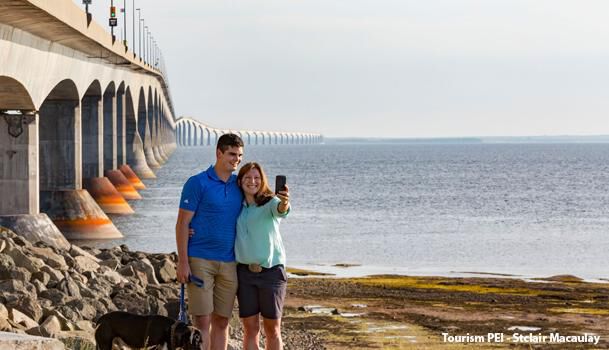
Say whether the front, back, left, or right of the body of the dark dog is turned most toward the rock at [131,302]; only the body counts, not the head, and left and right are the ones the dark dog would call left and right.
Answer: left

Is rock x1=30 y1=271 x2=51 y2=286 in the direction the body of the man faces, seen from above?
no

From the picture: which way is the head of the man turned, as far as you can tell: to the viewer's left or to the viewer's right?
to the viewer's right

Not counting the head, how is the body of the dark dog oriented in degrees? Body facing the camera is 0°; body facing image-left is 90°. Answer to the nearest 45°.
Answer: approximately 270°

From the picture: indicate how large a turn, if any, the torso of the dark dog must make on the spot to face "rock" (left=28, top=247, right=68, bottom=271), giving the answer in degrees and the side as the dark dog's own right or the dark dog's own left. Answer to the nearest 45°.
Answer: approximately 90° to the dark dog's own left

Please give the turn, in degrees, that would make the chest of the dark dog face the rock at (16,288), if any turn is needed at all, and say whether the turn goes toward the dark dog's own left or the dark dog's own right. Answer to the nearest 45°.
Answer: approximately 90° to the dark dog's own left

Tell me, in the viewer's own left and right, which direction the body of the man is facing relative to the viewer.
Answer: facing the viewer and to the right of the viewer

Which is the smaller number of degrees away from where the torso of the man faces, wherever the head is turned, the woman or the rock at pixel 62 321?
the woman

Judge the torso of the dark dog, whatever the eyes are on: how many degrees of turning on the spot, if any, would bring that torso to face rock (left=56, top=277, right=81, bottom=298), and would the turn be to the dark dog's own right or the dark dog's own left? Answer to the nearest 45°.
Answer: approximately 90° to the dark dog's own left

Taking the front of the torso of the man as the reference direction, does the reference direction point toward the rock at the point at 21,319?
no

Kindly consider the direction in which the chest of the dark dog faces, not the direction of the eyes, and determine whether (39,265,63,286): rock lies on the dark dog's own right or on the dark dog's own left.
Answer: on the dark dog's own left

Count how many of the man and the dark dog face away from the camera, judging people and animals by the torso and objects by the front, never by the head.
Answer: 0

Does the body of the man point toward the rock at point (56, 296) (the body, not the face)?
no

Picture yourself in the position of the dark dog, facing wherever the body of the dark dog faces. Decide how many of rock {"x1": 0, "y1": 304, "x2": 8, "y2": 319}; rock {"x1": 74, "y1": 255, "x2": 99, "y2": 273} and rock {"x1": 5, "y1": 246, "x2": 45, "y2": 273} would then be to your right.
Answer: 0

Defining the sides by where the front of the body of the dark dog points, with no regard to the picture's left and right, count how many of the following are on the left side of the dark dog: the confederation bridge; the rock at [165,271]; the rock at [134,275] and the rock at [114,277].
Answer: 4

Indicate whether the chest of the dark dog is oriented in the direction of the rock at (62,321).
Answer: no

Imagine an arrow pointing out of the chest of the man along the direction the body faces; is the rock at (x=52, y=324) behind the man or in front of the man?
behind
